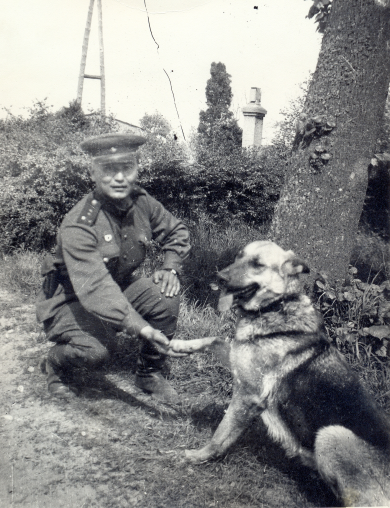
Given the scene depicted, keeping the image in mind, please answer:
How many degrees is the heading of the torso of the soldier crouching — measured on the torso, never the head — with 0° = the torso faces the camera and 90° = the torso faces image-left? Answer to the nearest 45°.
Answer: approximately 315°

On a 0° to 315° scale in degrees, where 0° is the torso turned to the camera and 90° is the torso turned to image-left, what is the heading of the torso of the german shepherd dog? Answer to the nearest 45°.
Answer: approximately 90°

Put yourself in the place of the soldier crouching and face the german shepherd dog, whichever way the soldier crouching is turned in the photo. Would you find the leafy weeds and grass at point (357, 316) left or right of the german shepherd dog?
left

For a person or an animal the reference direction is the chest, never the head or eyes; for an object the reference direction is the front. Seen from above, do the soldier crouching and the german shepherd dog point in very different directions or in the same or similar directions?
very different directions

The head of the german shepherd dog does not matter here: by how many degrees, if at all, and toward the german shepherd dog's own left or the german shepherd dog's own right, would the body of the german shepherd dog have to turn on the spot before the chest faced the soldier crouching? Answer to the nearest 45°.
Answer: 0° — it already faces them

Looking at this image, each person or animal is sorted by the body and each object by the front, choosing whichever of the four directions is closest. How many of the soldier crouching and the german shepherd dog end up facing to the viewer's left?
1

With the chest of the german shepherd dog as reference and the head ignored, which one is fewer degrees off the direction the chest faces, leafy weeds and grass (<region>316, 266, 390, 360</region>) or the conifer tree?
the conifer tree

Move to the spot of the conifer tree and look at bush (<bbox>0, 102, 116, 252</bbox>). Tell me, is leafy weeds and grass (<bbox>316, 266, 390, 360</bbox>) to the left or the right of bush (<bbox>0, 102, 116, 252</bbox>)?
left
